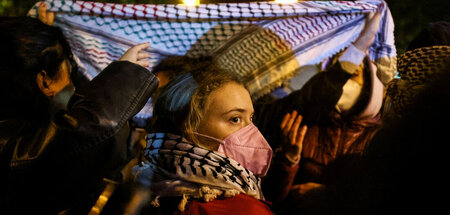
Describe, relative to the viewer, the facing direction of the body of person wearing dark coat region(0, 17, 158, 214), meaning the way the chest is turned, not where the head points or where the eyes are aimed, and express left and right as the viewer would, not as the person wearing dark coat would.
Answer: facing away from the viewer and to the right of the viewer

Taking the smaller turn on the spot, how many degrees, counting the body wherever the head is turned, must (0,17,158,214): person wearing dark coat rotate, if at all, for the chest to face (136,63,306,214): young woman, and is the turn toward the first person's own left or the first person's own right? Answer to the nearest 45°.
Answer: approximately 45° to the first person's own right

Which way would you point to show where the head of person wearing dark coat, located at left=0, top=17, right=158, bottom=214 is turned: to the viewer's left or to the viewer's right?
to the viewer's right
